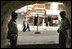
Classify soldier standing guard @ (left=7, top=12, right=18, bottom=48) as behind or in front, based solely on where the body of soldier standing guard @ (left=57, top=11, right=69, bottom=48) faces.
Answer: in front

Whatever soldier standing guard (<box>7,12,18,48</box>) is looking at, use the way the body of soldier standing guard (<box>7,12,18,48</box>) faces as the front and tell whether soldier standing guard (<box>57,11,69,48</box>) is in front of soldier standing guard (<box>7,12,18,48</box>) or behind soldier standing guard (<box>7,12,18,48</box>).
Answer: in front
